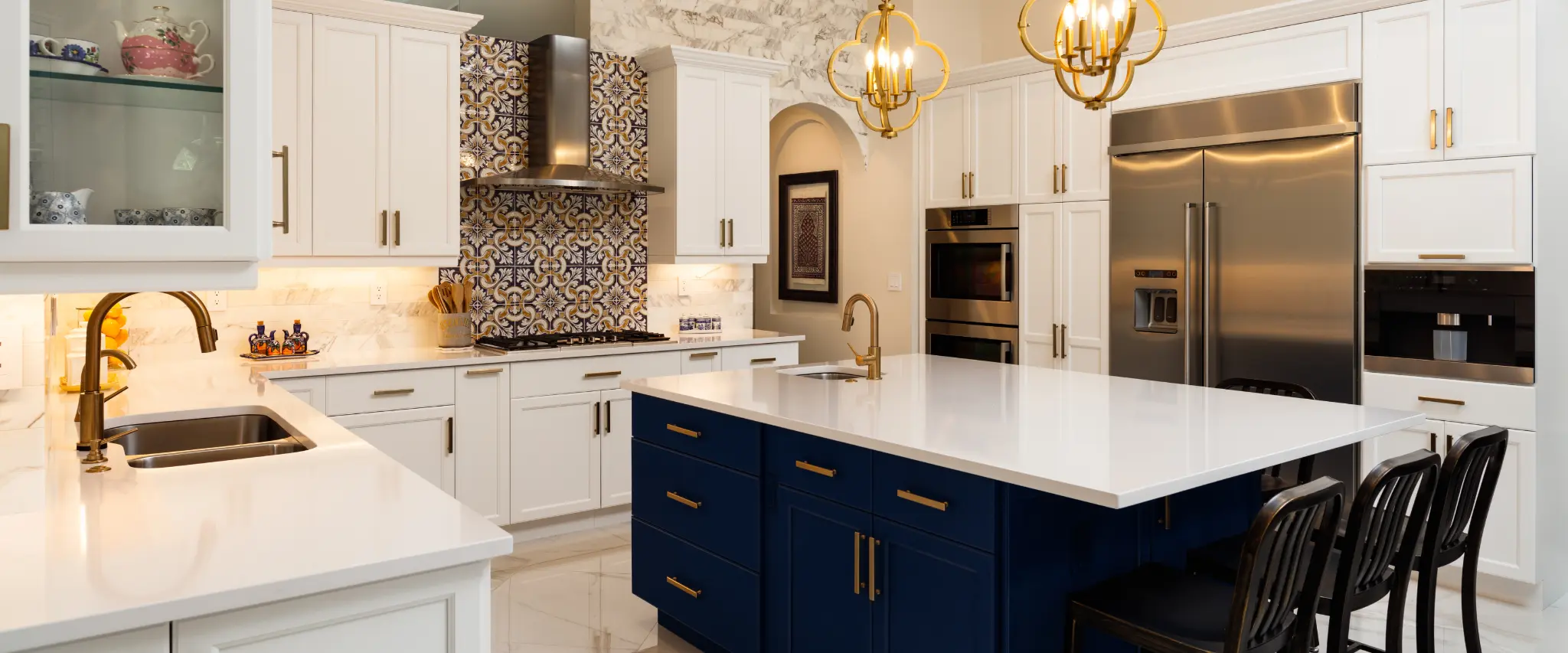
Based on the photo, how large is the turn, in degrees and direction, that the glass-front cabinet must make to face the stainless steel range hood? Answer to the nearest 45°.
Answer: approximately 135° to its left

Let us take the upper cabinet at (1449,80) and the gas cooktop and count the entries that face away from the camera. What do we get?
0

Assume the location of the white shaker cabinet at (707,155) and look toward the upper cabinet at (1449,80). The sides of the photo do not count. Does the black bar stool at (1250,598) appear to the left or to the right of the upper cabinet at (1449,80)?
right

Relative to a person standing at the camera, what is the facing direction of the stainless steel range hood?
facing the viewer and to the right of the viewer

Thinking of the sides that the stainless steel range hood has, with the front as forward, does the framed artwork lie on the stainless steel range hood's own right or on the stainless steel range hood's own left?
on the stainless steel range hood's own left

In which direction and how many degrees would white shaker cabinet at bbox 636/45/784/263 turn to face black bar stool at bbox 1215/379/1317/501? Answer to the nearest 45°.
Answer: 0° — it already faces it

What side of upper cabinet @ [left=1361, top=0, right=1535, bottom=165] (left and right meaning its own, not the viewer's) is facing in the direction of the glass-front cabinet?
front

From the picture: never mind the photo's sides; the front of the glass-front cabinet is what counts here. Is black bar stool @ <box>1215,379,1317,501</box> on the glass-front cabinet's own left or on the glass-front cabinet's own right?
on the glass-front cabinet's own left
